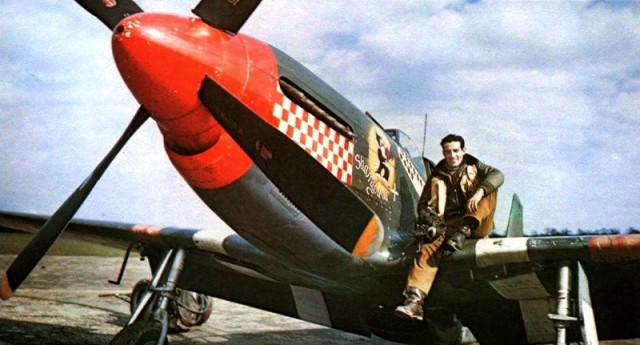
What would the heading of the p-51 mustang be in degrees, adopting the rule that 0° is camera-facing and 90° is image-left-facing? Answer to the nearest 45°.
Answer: approximately 45°
